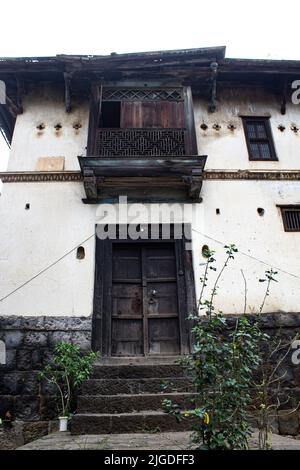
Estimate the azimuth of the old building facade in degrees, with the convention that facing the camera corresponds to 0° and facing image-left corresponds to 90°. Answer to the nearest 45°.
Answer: approximately 0°
